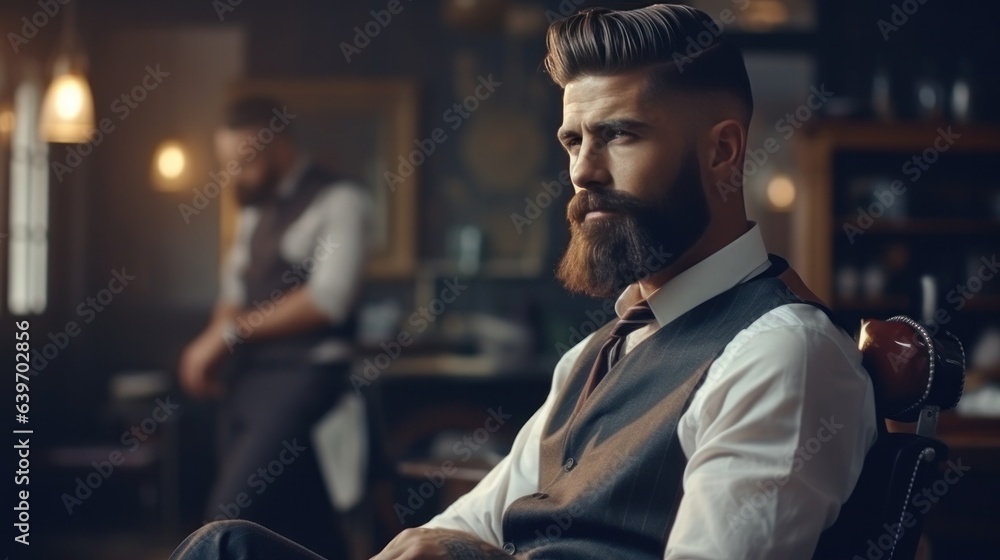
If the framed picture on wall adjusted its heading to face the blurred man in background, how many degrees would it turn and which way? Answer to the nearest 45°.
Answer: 0° — it already faces them

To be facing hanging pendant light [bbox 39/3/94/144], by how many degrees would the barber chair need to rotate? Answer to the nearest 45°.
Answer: approximately 90° to its right

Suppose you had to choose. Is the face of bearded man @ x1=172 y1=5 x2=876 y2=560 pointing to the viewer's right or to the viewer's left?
to the viewer's left

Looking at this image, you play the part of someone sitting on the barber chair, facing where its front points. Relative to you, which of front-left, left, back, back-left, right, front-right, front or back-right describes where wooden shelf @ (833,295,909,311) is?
back-right

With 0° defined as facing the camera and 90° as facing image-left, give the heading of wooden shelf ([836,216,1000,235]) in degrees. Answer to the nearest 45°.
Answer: approximately 0°

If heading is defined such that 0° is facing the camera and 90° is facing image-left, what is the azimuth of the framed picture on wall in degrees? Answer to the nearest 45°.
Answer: approximately 0°

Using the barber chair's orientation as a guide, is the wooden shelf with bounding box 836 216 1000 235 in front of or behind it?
behind
